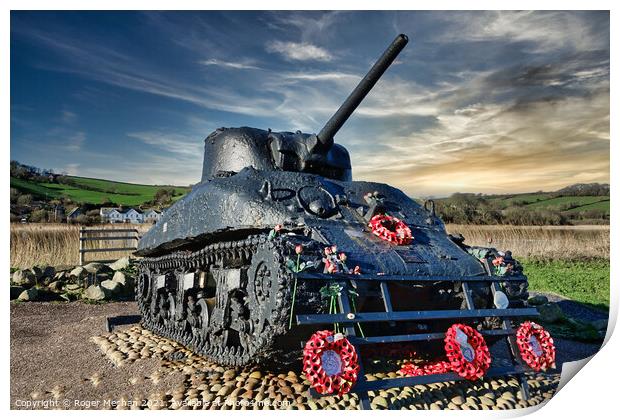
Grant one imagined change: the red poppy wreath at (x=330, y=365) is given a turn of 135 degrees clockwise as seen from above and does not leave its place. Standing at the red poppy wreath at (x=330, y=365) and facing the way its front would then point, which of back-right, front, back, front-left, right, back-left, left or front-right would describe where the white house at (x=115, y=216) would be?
front

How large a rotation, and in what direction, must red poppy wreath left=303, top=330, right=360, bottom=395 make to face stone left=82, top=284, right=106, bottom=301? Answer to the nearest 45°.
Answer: approximately 135° to its right

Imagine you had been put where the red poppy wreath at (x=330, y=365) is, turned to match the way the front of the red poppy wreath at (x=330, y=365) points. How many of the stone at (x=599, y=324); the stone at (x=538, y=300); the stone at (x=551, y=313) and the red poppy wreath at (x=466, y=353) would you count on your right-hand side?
0

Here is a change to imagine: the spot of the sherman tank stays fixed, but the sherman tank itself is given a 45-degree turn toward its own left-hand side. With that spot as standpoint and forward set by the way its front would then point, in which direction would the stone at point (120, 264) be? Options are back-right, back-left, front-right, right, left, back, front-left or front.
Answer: back-left

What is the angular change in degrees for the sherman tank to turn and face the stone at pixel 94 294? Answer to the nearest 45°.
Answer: approximately 180°

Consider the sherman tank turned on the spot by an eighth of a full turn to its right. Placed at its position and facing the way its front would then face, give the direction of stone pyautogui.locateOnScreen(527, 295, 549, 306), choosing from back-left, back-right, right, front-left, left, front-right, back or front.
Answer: back-left

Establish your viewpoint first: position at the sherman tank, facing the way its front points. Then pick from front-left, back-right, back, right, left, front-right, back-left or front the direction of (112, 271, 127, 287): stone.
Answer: back

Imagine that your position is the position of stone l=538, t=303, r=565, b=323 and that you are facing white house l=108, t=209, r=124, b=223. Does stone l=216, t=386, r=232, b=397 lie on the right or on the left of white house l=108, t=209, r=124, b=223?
left

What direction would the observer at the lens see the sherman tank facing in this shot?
facing the viewer and to the right of the viewer

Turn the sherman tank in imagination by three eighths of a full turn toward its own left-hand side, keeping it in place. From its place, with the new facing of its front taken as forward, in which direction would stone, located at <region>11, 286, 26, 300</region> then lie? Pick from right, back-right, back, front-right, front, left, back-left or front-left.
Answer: front-left

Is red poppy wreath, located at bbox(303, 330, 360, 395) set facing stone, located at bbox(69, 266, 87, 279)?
no

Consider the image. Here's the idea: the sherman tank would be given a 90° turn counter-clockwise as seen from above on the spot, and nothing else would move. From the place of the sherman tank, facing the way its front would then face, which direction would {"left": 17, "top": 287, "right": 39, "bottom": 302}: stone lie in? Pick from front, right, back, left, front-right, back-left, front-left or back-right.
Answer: left

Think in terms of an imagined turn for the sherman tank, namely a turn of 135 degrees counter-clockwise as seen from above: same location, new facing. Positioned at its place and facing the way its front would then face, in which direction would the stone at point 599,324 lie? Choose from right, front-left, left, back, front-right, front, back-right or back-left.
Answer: front-right

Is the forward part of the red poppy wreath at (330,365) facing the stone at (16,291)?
no

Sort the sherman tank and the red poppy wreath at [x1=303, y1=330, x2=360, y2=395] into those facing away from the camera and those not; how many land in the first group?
0

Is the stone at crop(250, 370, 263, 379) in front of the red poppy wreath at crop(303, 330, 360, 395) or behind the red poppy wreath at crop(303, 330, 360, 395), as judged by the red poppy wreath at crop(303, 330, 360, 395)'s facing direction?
behind

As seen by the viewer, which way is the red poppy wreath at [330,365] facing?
toward the camera

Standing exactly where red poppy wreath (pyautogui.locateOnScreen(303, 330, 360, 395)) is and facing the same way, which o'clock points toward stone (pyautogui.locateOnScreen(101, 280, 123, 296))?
The stone is roughly at 5 o'clock from the red poppy wreath.

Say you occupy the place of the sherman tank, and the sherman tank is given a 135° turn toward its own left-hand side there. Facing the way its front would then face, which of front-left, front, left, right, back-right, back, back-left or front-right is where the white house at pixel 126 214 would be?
front-left

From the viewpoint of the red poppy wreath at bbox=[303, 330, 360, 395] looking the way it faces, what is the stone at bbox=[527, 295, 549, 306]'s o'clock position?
The stone is roughly at 7 o'clock from the red poppy wreath.
